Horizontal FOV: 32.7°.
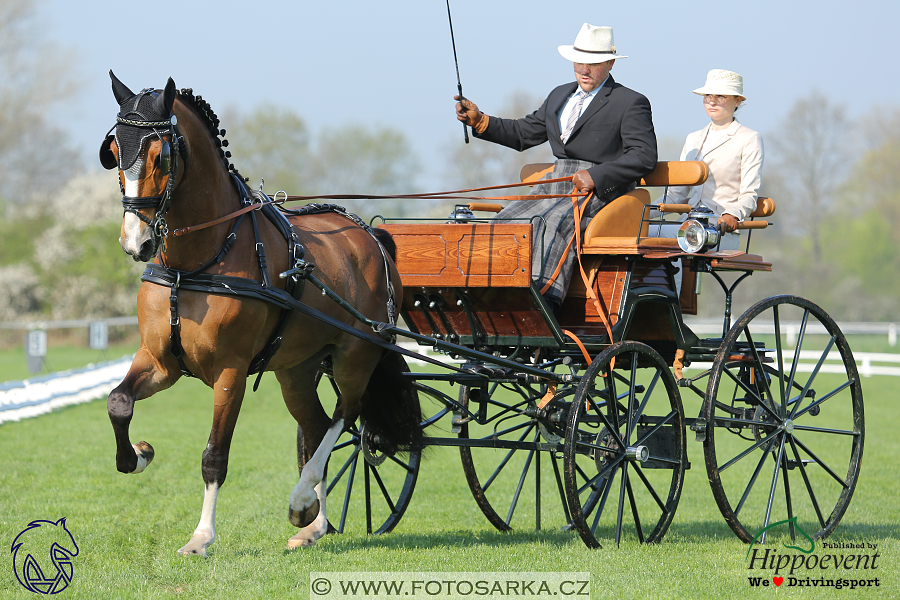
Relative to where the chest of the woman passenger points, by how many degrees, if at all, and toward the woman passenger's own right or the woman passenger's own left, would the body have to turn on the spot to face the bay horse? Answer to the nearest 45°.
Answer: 0° — they already face it

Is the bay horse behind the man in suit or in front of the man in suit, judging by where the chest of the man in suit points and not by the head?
in front

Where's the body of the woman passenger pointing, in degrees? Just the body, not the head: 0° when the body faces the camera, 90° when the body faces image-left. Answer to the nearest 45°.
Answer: approximately 45°

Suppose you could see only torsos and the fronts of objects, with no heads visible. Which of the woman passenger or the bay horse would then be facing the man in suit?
the woman passenger

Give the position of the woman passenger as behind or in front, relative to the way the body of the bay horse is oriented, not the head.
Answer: behind

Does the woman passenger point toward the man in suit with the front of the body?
yes

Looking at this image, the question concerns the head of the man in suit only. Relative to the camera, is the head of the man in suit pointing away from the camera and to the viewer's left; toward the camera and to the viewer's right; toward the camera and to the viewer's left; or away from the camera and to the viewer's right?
toward the camera and to the viewer's left

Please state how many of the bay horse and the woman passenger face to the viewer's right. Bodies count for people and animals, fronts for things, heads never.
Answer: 0

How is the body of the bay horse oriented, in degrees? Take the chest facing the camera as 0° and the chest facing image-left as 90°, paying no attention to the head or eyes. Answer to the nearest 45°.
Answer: approximately 45°

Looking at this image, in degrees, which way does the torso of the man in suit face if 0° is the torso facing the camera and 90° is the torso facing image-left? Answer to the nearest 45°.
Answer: approximately 45°
